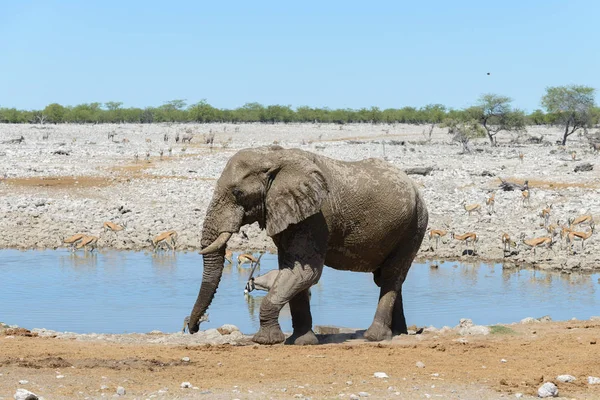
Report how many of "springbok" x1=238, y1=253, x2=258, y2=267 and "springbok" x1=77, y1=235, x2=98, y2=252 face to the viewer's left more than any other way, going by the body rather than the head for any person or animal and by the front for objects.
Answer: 1

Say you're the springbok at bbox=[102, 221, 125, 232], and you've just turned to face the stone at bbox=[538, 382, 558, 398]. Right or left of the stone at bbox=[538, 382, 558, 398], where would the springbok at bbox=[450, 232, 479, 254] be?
left

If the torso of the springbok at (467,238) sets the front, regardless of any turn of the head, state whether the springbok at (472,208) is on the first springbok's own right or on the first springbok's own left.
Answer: on the first springbok's own right

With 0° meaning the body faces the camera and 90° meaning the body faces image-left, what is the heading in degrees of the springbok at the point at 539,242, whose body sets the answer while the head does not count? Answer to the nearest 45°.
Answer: approximately 90°

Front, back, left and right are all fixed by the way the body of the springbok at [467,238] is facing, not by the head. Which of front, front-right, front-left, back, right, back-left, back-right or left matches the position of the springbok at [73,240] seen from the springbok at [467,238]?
front

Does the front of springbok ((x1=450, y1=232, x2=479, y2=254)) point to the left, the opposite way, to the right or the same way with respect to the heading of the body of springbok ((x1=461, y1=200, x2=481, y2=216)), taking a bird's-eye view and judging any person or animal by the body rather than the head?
the same way

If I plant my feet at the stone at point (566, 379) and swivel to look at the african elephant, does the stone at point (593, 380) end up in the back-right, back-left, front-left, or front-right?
back-right

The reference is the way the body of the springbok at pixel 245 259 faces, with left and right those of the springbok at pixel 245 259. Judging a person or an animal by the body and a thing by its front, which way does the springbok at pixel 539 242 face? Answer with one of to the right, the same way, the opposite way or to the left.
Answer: the opposite way

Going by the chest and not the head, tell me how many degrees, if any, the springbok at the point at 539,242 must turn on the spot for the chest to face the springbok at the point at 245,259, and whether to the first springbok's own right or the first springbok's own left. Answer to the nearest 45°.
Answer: approximately 45° to the first springbok's own left

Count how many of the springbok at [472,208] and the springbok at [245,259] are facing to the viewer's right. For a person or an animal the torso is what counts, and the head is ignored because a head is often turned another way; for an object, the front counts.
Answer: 1

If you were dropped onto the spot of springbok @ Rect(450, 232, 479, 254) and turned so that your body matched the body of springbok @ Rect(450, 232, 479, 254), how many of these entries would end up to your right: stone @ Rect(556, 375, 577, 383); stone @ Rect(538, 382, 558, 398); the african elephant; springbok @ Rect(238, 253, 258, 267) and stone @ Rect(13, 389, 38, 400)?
0

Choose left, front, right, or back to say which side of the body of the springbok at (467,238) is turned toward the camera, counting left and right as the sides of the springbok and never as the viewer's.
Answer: left
